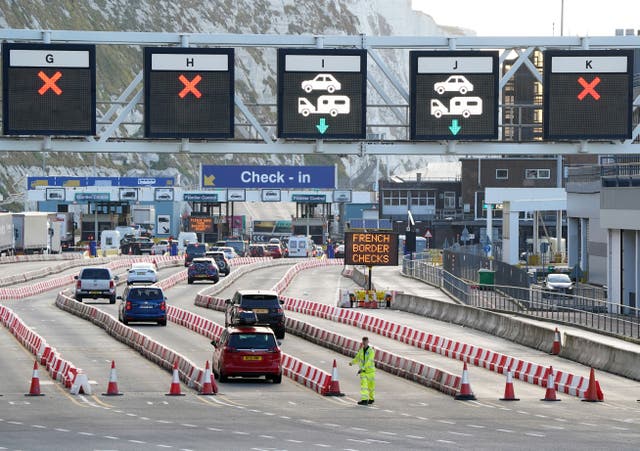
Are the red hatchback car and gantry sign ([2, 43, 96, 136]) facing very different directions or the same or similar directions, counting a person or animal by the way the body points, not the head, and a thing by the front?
very different directions

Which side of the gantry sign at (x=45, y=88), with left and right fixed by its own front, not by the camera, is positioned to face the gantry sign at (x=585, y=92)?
left

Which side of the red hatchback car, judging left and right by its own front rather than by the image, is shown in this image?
back

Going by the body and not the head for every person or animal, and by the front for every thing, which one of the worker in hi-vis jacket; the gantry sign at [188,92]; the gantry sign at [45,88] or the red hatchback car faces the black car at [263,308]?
the red hatchback car

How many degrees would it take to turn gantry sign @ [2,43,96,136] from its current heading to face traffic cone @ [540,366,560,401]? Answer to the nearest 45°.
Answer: approximately 90° to its left

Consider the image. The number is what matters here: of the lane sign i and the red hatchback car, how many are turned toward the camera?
1

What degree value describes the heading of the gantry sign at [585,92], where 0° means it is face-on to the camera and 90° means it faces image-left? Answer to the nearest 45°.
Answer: approximately 0°

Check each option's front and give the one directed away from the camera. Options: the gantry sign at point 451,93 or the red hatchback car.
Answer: the red hatchback car
